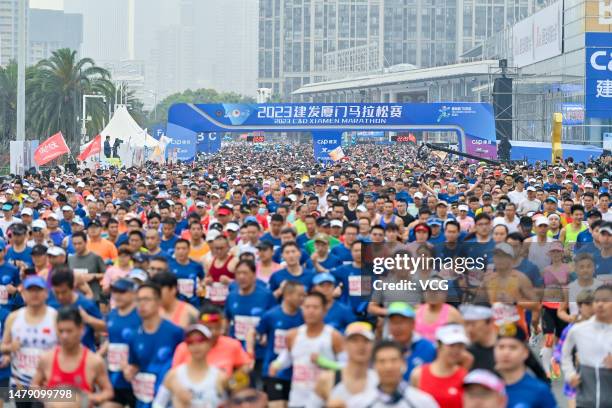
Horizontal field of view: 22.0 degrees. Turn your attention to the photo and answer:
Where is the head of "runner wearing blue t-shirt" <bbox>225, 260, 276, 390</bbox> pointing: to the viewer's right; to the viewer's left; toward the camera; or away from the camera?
toward the camera

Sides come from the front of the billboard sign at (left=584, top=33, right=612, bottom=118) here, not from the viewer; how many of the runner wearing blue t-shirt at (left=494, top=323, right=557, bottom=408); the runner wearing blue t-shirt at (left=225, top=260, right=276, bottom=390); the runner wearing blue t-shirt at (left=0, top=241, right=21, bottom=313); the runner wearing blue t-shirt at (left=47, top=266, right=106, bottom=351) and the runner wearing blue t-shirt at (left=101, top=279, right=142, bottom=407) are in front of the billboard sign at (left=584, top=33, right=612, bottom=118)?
5

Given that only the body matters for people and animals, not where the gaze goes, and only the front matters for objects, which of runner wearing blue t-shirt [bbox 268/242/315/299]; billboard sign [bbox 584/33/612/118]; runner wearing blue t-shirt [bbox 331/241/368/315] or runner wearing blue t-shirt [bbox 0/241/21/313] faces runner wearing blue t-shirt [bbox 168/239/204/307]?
the billboard sign

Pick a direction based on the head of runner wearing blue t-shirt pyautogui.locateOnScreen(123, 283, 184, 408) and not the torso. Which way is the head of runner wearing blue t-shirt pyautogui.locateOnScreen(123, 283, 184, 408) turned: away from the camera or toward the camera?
toward the camera

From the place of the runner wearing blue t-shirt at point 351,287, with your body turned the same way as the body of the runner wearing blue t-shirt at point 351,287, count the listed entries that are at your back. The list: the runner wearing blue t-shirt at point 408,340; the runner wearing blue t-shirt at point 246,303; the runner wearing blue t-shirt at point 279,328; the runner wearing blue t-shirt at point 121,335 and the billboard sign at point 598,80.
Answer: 1

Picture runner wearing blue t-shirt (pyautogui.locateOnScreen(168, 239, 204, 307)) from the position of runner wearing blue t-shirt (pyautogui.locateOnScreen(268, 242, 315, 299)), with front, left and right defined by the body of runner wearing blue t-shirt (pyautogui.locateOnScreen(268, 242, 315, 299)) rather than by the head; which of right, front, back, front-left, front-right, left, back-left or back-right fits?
back-right

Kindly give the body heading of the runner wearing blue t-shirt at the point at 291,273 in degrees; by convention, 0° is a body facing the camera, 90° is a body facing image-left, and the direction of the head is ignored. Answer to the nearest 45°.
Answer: approximately 0°

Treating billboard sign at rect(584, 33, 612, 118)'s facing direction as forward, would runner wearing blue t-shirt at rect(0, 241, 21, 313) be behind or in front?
in front

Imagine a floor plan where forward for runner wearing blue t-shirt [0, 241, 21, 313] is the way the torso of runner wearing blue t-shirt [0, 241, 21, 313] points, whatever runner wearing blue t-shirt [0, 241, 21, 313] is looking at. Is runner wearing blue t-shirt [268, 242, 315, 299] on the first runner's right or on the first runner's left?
on the first runner's left

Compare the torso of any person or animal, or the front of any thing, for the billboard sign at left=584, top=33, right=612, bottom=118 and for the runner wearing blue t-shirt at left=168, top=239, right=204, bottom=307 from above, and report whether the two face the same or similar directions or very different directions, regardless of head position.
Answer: same or similar directions

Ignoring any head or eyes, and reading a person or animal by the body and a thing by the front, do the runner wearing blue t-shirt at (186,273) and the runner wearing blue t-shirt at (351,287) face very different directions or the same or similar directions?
same or similar directions

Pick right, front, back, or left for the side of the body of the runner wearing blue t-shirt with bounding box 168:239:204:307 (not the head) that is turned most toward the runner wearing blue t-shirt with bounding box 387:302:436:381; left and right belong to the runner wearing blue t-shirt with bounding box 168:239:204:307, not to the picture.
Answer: front

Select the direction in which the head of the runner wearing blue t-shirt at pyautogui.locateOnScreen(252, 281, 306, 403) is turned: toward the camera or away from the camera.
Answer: toward the camera

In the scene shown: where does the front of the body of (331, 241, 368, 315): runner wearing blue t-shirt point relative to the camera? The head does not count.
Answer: toward the camera

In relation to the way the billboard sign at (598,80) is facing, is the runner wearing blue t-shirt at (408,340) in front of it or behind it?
in front

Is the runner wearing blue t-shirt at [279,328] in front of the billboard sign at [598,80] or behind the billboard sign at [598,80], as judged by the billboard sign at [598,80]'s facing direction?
in front

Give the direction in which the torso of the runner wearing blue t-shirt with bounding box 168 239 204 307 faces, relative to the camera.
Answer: toward the camera

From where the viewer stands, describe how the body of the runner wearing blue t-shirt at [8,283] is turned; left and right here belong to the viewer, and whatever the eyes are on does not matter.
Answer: facing the viewer
